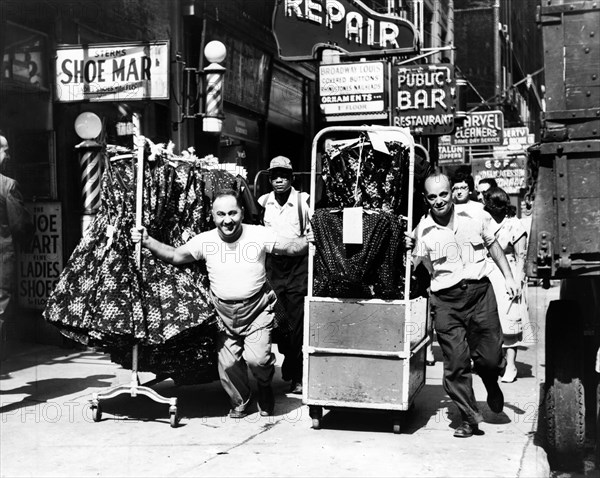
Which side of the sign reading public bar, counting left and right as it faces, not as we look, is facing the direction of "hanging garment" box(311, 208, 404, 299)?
front

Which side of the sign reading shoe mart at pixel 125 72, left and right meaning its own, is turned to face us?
front

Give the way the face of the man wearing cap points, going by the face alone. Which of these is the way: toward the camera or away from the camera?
toward the camera

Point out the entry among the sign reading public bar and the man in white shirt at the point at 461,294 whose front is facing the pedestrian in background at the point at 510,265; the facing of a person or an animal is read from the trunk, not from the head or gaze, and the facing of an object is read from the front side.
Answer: the sign reading public bar

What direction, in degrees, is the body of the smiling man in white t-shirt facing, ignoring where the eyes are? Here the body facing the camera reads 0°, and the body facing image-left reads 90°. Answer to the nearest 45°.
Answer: approximately 0°

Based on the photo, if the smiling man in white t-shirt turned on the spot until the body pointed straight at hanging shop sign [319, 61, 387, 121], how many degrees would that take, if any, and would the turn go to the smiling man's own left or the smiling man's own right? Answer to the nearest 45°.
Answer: approximately 180°

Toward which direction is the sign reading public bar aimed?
toward the camera

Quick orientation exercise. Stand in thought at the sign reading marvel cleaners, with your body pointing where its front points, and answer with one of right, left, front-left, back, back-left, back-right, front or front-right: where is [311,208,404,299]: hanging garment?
front

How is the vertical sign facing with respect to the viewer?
toward the camera
